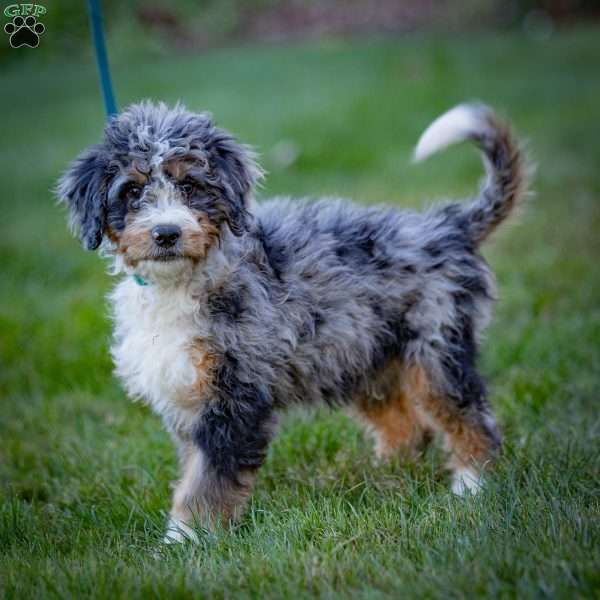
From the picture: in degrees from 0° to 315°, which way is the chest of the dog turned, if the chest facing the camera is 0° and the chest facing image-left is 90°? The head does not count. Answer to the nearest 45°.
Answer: approximately 45°
